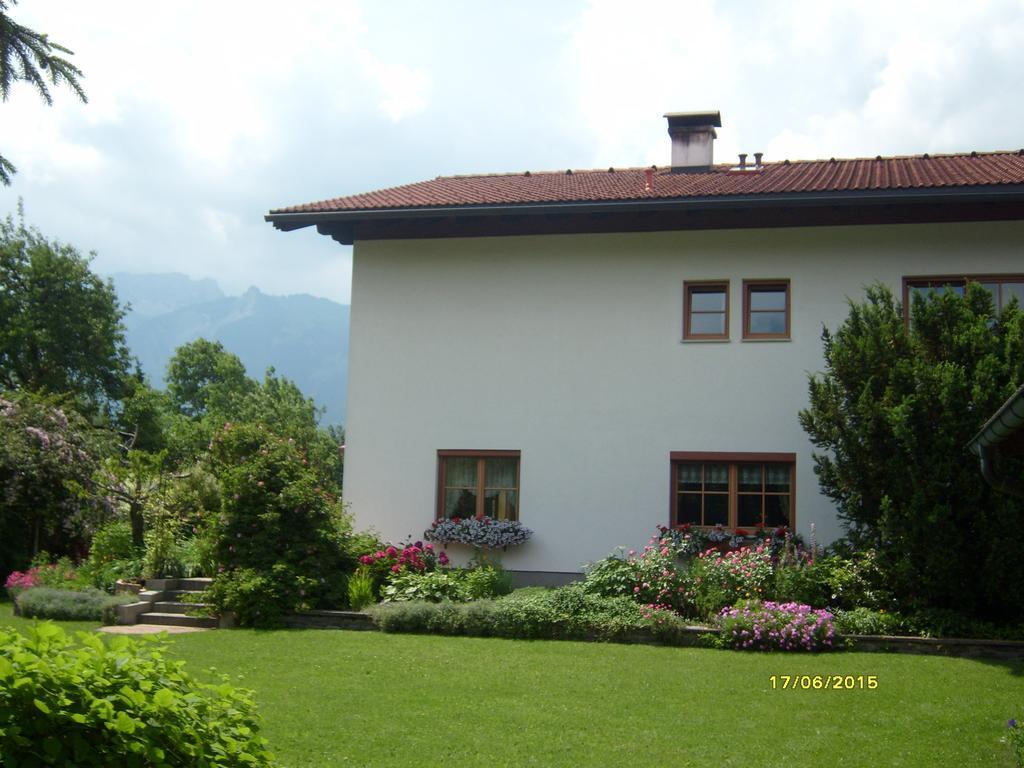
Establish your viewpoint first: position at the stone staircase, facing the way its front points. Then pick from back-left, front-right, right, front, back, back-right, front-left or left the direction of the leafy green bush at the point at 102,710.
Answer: front

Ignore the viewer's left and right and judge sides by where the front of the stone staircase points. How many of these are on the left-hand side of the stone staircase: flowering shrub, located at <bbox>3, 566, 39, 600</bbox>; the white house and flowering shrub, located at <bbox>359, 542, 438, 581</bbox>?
2

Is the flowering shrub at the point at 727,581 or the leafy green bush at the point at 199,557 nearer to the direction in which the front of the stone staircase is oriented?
the flowering shrub

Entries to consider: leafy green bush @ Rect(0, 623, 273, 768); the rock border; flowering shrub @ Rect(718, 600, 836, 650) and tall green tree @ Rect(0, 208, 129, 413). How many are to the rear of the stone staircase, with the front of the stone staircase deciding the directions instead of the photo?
1

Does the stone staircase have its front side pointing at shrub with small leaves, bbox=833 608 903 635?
no

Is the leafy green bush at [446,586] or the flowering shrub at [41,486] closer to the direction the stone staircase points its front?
the leafy green bush

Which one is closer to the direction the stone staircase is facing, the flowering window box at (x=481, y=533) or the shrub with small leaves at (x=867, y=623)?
the shrub with small leaves

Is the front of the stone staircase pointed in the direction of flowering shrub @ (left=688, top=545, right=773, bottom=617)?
no

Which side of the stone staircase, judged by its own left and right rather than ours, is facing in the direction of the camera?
front

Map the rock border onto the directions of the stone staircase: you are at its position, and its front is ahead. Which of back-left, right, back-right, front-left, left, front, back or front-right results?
front-left

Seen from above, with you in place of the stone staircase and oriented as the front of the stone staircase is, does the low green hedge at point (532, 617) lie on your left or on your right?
on your left

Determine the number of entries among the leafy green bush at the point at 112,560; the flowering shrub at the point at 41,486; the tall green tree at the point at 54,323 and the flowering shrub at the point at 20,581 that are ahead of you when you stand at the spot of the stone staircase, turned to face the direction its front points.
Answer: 0

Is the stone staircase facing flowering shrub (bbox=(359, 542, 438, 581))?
no

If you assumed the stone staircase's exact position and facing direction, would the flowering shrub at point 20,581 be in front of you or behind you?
behind

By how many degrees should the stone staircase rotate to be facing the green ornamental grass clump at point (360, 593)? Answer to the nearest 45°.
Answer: approximately 45° to its left

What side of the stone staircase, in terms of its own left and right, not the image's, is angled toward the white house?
left

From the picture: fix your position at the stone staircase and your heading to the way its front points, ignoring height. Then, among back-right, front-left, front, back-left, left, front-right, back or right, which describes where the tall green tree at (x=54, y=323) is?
back

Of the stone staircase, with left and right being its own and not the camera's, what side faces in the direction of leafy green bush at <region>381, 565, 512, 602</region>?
left

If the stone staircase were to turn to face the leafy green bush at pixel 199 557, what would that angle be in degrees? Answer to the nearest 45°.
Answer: approximately 180°
